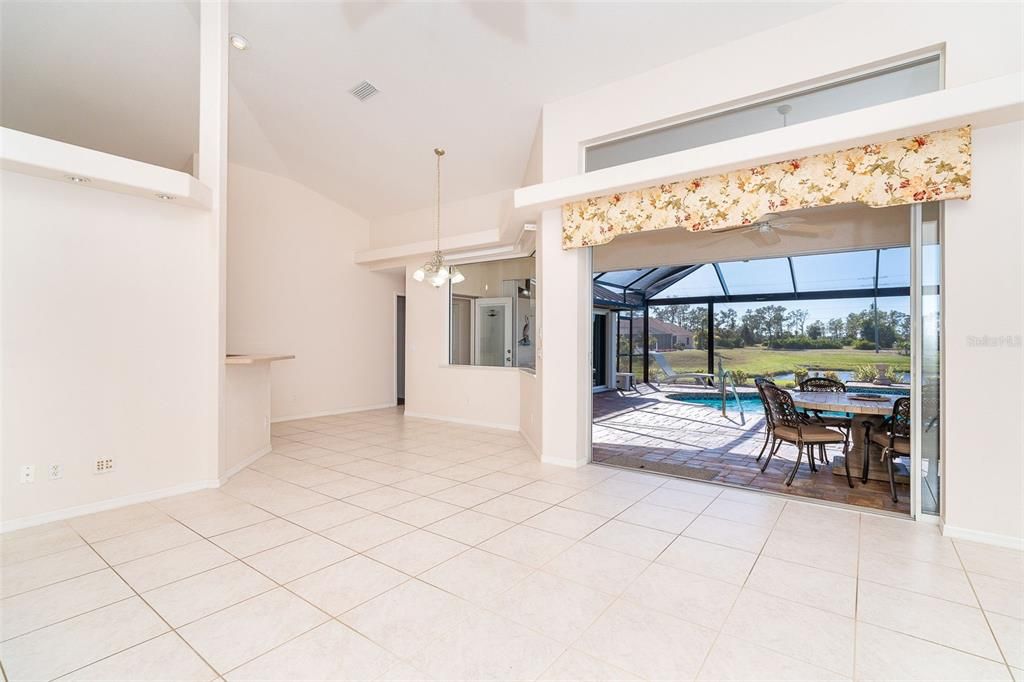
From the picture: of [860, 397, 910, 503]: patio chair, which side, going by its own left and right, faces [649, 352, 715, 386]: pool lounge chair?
front

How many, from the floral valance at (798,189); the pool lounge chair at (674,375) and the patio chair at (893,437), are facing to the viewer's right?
1

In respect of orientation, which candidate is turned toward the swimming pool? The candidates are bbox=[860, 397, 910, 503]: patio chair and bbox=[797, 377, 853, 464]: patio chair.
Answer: bbox=[860, 397, 910, 503]: patio chair

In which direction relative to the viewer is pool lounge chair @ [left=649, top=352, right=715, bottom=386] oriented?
to the viewer's right

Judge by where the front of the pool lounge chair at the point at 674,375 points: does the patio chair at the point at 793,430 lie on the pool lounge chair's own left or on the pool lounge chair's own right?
on the pool lounge chair's own right

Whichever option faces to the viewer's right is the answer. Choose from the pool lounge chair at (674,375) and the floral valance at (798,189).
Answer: the pool lounge chair

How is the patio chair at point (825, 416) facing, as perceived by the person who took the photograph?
facing the viewer and to the right of the viewer

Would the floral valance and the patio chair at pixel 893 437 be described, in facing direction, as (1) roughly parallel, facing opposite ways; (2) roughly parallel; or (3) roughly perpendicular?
roughly perpendicular

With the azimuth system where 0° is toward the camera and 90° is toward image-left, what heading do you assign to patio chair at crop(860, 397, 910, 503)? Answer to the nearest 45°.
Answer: approximately 135°

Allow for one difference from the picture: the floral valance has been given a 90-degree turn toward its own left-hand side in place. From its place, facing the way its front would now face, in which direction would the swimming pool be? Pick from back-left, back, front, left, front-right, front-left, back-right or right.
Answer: back-left

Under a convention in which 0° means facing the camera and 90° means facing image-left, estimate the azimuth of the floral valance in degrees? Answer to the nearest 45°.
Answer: approximately 45°

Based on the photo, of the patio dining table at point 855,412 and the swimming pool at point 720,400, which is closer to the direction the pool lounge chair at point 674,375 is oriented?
the swimming pool

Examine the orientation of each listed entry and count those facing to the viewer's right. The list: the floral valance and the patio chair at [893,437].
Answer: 0
